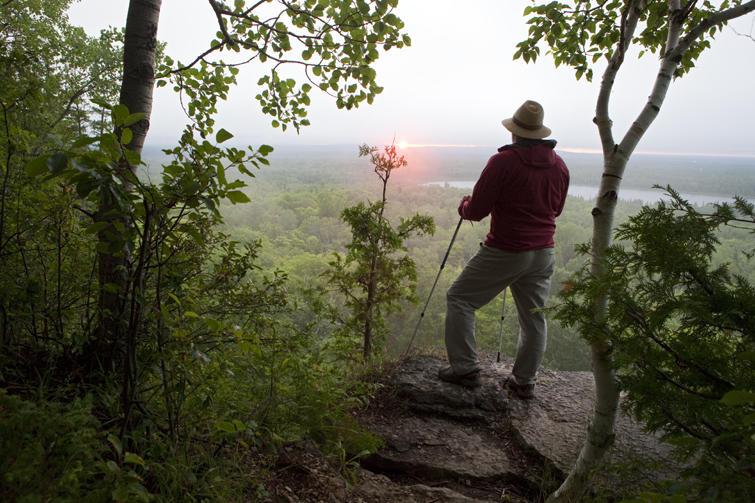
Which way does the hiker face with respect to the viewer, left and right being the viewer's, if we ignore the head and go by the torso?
facing away from the viewer and to the left of the viewer
